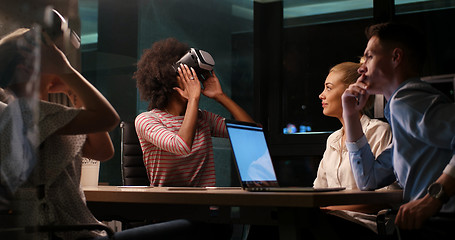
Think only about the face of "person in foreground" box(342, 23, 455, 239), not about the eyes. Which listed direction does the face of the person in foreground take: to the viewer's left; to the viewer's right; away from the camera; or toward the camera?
to the viewer's left

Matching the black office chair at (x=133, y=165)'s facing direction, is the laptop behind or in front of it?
in front

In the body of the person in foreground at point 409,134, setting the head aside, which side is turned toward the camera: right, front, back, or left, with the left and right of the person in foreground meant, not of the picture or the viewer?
left

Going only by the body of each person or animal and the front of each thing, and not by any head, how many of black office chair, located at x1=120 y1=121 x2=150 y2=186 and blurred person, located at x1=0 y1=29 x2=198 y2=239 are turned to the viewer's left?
0

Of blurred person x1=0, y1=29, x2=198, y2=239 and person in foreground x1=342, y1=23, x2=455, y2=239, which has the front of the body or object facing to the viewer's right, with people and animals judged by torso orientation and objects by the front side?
the blurred person

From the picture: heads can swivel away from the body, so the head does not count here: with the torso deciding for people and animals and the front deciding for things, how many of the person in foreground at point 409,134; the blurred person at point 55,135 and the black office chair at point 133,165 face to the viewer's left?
1

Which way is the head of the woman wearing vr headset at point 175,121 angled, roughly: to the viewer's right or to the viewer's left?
to the viewer's right

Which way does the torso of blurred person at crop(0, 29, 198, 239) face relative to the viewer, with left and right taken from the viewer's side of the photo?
facing to the right of the viewer
